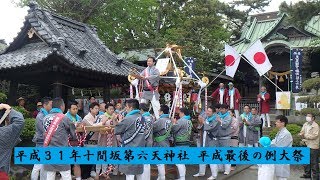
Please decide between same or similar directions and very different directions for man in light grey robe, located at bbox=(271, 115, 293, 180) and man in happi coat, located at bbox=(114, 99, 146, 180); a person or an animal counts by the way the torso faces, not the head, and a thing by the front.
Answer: same or similar directions

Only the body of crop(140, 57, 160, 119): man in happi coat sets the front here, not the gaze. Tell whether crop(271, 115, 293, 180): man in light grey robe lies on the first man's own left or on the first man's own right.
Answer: on the first man's own left

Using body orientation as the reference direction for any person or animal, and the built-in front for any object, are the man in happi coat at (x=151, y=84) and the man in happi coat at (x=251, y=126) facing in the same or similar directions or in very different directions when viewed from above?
same or similar directions

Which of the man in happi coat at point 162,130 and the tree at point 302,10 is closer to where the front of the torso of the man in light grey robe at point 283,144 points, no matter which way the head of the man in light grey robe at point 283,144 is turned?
the man in happi coat

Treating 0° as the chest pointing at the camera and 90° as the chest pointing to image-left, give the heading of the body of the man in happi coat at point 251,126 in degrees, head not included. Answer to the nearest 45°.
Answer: approximately 45°

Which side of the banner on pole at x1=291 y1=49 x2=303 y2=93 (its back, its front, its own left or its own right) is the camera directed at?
front

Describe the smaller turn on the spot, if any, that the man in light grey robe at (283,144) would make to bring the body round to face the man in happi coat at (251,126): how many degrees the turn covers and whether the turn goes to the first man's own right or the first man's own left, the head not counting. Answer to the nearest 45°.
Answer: approximately 90° to the first man's own right

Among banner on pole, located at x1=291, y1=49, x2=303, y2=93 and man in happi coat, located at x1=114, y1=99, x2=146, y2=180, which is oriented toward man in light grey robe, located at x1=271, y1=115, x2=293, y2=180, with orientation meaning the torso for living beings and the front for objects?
the banner on pole

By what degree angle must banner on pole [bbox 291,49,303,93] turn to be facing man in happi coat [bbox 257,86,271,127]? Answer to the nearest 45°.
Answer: approximately 45° to its right

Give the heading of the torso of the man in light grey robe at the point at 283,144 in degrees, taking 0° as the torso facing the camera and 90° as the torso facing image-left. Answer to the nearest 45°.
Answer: approximately 90°
